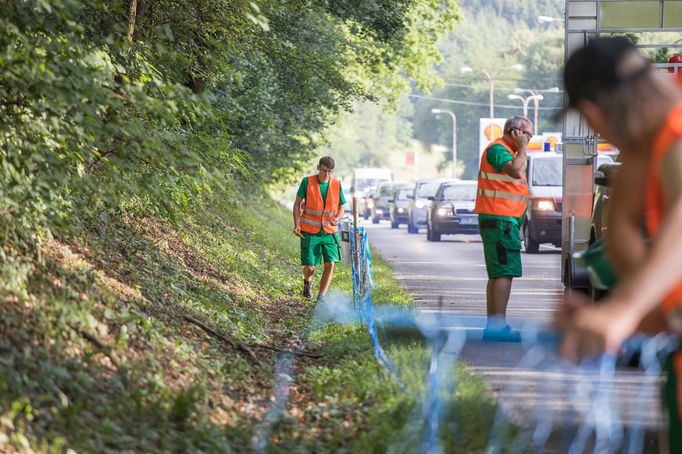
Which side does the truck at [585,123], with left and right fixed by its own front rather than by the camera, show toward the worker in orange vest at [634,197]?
back

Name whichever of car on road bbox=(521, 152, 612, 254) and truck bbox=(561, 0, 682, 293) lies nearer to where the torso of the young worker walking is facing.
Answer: the truck

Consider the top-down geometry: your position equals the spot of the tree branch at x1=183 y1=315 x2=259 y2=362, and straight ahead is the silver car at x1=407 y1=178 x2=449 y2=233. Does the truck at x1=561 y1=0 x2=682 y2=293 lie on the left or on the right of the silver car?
right

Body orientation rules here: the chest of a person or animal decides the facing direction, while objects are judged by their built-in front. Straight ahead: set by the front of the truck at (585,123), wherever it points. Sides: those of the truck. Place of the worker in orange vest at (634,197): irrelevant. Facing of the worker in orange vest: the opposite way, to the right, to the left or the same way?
to the left

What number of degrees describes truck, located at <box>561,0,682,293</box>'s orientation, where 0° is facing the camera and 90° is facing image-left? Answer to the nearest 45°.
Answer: approximately 180°

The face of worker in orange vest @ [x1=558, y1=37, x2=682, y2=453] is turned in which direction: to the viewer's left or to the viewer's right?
to the viewer's left

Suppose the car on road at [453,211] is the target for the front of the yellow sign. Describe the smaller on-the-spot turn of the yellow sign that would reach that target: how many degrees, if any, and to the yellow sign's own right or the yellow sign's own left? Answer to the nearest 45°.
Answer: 0° — it already faces it

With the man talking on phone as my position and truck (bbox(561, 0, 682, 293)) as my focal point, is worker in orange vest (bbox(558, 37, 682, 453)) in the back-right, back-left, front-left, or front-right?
back-right

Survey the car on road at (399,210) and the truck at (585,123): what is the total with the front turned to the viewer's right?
0

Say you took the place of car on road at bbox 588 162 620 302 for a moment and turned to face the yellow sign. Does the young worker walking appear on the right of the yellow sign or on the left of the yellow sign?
left
